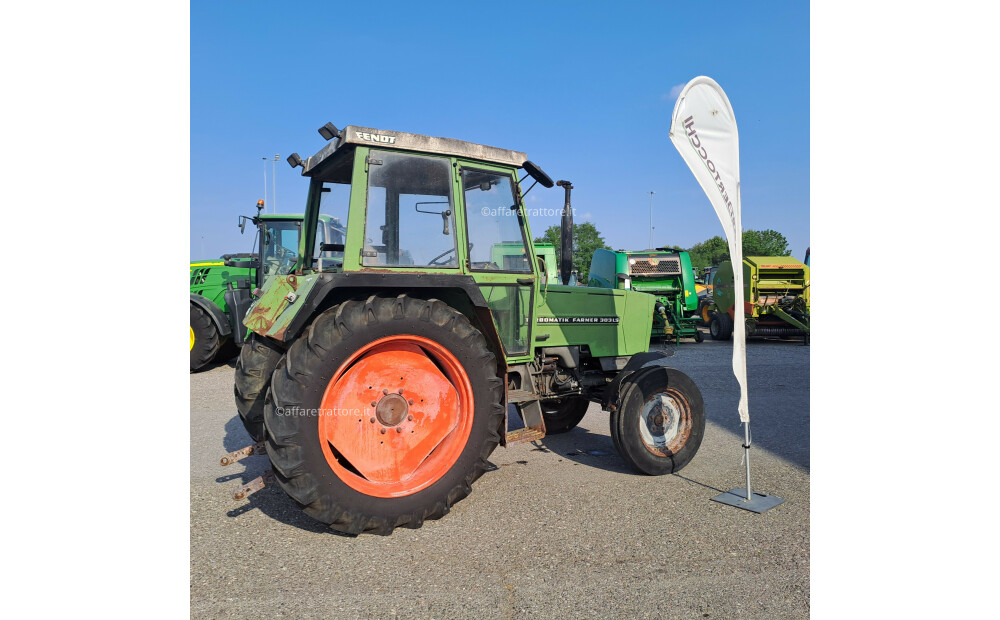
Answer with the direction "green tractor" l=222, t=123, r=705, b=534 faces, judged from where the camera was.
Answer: facing away from the viewer and to the right of the viewer

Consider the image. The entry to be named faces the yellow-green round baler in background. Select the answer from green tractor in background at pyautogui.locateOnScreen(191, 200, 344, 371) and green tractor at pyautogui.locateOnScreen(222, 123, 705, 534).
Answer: the green tractor

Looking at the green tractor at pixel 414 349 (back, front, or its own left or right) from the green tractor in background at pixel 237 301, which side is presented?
left

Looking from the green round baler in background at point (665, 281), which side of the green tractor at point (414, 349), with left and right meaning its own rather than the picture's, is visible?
front

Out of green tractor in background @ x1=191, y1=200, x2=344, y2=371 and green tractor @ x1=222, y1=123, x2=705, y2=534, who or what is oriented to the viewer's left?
the green tractor in background

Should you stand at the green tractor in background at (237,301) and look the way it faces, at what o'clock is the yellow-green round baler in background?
The yellow-green round baler in background is roughly at 6 o'clock from the green tractor in background.

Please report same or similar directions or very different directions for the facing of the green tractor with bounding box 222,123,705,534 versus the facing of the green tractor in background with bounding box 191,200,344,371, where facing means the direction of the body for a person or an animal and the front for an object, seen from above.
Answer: very different directions

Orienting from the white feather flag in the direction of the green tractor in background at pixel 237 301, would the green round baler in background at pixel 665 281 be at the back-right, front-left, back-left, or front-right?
front-right

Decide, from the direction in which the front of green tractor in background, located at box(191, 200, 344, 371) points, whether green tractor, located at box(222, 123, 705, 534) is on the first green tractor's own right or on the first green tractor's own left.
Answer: on the first green tractor's own left

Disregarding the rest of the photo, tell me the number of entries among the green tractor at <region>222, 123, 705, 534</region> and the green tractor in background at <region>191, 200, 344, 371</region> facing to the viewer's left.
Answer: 1

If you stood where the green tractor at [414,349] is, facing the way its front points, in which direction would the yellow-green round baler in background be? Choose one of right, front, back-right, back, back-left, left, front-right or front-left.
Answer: front

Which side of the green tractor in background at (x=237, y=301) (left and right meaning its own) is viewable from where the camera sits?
left
